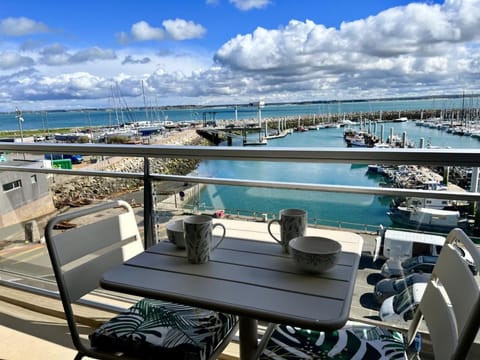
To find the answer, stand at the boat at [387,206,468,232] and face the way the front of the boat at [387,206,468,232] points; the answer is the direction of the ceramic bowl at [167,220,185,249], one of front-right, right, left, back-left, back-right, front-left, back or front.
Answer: front-left

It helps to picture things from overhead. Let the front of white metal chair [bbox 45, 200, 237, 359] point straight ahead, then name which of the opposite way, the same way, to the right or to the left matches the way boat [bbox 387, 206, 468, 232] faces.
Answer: the opposite way

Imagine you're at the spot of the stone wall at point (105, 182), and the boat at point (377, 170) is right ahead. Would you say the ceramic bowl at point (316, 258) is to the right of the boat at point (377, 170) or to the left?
right

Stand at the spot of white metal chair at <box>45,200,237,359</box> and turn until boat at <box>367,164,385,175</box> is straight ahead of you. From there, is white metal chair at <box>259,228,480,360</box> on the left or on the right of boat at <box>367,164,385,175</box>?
right

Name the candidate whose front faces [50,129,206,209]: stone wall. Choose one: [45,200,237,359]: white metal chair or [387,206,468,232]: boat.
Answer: the boat

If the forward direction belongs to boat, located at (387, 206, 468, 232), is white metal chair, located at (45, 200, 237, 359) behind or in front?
in front

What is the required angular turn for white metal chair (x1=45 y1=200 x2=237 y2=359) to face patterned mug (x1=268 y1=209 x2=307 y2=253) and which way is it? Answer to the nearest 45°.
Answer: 0° — it already faces it

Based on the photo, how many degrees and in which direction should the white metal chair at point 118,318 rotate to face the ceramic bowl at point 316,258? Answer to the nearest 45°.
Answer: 0° — it already faces it

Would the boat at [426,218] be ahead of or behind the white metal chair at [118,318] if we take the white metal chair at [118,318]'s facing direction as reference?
ahead

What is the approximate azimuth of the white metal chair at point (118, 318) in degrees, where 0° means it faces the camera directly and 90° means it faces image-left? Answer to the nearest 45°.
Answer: approximately 315°

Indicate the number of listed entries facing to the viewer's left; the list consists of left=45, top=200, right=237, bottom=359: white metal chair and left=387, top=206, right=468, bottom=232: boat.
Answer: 1

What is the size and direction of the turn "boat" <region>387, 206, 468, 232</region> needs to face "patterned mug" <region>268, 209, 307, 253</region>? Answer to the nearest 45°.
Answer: approximately 45° to its left

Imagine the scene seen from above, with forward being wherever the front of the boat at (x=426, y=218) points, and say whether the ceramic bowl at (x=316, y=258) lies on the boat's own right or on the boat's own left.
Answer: on the boat's own left

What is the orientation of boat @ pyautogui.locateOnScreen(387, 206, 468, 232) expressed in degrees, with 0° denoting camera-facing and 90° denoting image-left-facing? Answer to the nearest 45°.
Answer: approximately 90°

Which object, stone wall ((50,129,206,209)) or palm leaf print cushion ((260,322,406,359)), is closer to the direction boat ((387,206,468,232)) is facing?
the stone wall

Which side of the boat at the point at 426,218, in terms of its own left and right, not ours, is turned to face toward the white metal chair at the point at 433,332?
left

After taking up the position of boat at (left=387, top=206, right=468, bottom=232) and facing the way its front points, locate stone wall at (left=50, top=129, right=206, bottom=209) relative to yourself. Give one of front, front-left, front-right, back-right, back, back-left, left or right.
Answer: front
